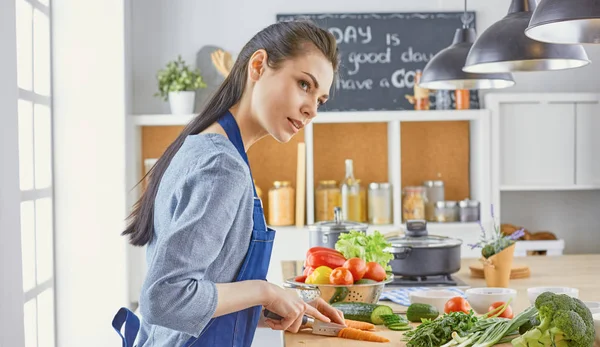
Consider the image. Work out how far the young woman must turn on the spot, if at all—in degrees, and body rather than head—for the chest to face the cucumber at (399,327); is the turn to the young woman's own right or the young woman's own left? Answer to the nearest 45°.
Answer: approximately 45° to the young woman's own left

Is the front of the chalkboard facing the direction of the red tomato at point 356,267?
yes

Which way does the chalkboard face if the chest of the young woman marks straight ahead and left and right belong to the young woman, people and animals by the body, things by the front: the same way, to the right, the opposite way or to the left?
to the right

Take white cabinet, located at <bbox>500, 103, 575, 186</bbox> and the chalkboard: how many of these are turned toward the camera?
2

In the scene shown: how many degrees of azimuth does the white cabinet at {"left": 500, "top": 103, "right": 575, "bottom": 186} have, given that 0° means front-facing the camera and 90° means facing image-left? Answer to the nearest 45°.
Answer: approximately 0°

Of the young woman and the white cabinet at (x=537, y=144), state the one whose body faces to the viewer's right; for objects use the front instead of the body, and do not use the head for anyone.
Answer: the young woman

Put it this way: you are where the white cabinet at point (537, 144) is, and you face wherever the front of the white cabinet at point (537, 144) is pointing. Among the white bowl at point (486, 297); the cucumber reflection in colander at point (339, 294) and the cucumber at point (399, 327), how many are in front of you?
3

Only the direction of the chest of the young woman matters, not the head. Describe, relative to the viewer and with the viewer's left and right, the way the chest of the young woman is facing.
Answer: facing to the right of the viewer
